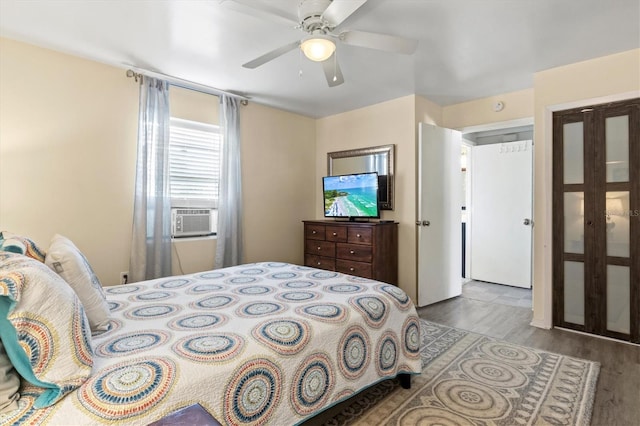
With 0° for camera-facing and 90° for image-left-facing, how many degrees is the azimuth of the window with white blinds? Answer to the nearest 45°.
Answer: approximately 315°

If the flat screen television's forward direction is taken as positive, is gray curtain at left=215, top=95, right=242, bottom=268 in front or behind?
in front

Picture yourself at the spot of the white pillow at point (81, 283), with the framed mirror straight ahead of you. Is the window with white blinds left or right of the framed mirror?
left

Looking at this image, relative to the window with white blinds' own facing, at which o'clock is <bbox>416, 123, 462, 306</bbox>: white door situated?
The white door is roughly at 11 o'clock from the window with white blinds.

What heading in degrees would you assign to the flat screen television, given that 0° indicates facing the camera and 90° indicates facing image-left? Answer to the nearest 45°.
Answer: approximately 45°

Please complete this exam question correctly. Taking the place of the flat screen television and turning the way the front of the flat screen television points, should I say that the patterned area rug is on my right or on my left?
on my left

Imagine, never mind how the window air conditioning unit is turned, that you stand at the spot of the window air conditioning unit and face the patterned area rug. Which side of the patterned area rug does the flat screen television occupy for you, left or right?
left

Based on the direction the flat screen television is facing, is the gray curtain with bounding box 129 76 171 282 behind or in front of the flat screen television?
in front

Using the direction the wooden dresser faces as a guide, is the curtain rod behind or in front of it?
in front

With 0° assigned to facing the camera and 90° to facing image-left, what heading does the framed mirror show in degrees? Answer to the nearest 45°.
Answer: approximately 45°

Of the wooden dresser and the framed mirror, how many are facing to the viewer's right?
0
